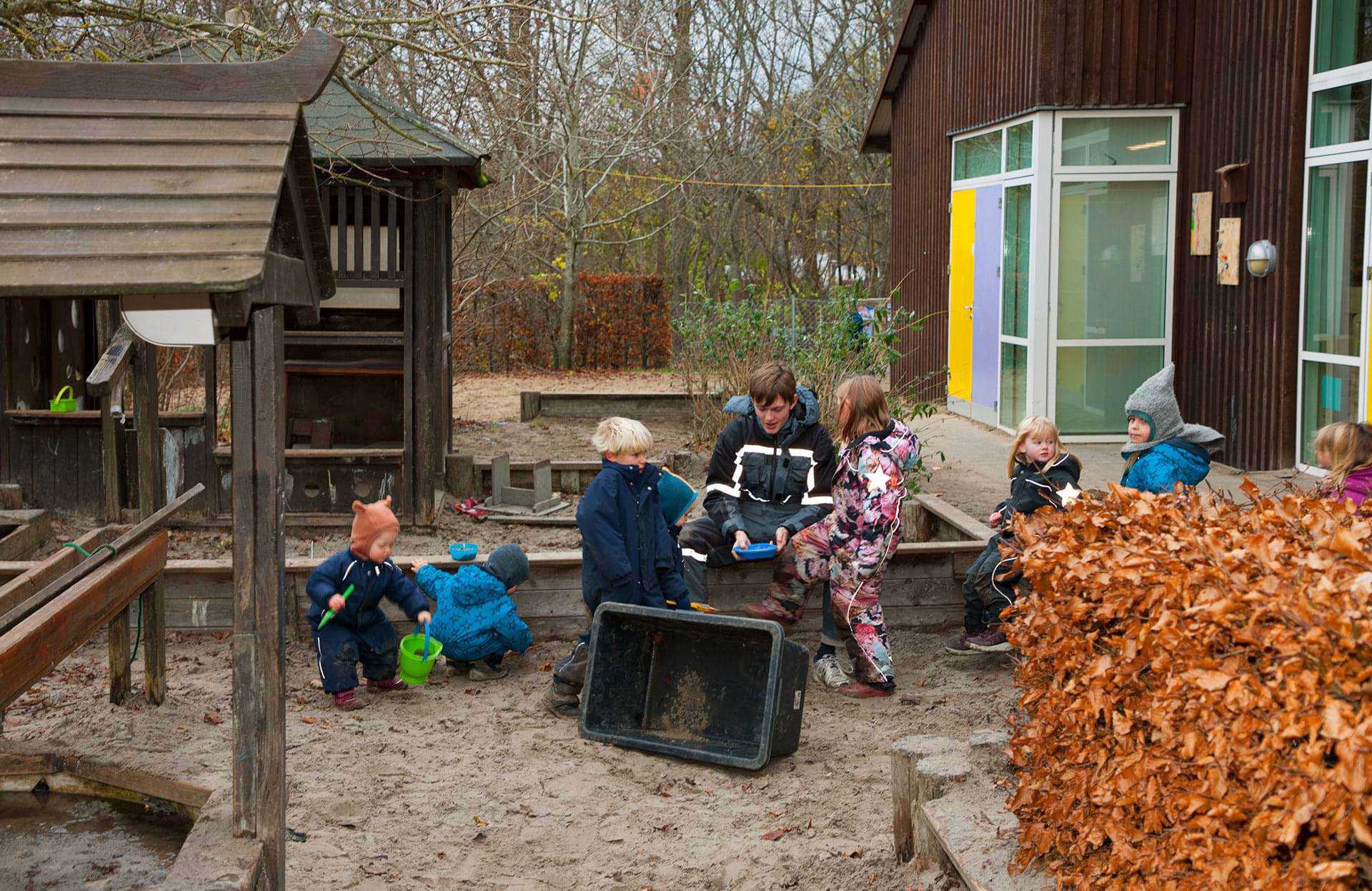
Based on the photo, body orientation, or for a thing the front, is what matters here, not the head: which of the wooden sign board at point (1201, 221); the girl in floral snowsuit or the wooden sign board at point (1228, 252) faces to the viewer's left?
the girl in floral snowsuit

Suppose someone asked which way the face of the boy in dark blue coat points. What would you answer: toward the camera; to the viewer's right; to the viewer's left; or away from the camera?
to the viewer's right

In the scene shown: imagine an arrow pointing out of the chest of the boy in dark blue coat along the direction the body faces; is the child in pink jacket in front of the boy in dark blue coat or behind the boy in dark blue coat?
in front

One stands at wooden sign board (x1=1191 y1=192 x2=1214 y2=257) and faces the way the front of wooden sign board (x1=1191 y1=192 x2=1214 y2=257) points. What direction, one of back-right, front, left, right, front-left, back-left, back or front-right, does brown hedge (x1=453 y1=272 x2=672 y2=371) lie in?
back-right

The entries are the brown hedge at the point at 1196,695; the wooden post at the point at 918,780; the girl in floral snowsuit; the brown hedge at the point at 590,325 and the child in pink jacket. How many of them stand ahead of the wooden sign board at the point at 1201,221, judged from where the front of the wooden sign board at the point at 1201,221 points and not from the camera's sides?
4

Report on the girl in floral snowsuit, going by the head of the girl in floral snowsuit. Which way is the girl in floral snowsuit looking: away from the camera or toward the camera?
away from the camera

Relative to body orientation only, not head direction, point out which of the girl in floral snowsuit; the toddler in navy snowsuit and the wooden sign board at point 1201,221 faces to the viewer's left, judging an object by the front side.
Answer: the girl in floral snowsuit

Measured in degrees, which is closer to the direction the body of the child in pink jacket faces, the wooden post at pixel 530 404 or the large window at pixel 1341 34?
the wooden post

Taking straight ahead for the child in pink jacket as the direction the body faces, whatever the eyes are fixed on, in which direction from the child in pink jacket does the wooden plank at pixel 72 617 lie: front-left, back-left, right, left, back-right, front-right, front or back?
front-left

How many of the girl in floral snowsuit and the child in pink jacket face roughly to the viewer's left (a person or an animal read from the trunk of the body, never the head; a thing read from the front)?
2

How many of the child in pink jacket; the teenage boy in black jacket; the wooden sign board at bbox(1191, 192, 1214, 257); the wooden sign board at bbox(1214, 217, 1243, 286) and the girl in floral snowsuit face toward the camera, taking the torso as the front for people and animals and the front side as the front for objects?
3

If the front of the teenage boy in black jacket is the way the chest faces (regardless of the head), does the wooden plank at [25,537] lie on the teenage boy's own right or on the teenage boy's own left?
on the teenage boy's own right

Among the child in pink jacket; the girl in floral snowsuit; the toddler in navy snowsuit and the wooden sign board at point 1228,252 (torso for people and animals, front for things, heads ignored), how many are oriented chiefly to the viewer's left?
2

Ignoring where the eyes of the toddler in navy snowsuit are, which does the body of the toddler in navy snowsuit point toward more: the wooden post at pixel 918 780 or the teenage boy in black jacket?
the wooden post

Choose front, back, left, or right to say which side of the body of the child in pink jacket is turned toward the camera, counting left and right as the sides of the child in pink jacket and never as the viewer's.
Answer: left
